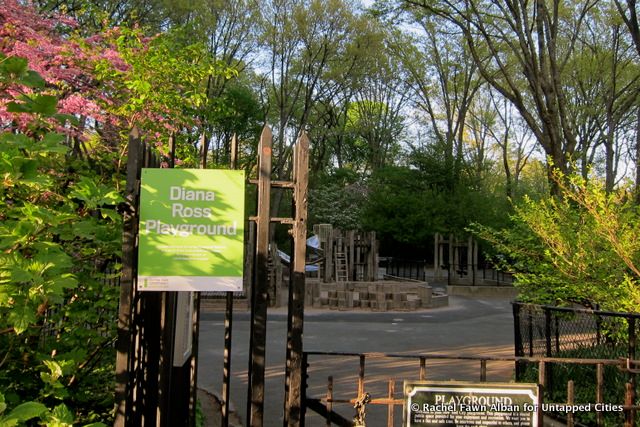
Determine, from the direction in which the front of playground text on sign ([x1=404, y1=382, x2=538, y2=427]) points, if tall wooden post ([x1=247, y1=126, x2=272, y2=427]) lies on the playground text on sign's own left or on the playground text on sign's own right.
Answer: on the playground text on sign's own right

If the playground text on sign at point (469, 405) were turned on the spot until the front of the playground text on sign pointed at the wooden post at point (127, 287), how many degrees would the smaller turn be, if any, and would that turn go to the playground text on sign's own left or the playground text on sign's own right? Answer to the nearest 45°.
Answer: approximately 45° to the playground text on sign's own right

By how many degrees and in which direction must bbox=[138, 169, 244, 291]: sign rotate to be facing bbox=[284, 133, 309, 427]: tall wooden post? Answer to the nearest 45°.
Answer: approximately 90° to its left

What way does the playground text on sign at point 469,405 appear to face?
toward the camera

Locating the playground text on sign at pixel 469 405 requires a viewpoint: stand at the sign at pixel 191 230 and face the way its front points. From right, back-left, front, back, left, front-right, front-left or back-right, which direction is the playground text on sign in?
left

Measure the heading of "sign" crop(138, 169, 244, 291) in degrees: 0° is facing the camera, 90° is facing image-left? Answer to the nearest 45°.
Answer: approximately 0°

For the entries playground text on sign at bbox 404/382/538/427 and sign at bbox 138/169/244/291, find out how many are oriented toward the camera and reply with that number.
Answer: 2

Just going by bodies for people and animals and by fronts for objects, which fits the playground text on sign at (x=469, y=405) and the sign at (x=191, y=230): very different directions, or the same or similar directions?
same or similar directions

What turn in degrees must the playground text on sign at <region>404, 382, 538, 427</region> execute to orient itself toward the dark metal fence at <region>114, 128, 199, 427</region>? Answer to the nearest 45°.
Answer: approximately 90° to its right

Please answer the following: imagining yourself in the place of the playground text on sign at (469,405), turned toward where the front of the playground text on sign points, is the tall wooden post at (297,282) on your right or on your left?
on your right
